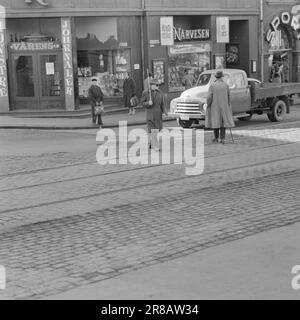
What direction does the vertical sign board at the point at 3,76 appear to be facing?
toward the camera

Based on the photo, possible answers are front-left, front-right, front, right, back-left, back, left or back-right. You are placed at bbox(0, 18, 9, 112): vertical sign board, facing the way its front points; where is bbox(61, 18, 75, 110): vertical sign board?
left

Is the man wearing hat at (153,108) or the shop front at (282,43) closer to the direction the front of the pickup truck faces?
the man wearing hat

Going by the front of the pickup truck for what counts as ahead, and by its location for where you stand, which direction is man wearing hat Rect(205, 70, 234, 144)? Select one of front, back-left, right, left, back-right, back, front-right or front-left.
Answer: front-left

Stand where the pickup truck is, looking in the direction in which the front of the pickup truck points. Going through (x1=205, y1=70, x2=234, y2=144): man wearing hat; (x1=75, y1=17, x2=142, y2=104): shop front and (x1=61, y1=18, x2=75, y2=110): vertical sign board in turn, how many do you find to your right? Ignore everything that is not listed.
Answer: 2

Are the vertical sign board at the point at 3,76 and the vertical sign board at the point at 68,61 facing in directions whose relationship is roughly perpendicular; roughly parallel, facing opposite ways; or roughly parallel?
roughly parallel

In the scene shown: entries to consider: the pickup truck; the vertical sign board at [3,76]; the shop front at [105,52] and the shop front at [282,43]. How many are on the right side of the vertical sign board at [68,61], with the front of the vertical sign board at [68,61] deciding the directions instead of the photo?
1

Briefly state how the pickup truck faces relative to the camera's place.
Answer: facing the viewer and to the left of the viewer

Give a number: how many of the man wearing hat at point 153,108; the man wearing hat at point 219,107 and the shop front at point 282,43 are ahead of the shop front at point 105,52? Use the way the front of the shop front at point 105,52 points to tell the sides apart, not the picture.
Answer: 2

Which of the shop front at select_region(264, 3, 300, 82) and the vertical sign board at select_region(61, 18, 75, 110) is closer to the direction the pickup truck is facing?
the vertical sign board

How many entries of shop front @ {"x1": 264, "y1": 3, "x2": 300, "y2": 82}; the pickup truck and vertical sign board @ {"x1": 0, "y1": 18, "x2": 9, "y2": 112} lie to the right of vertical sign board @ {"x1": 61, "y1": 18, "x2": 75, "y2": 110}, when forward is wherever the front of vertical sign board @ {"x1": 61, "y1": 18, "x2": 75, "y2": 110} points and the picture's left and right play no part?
1

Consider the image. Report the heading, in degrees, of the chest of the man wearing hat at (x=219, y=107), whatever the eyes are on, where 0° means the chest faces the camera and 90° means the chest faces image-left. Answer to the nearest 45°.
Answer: approximately 180°

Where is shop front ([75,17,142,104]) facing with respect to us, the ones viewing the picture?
facing the viewer

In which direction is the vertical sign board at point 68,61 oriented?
toward the camera

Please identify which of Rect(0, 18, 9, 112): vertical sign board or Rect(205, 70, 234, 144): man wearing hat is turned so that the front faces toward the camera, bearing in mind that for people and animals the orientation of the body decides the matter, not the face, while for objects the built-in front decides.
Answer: the vertical sign board

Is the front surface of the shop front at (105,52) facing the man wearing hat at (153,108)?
yes
